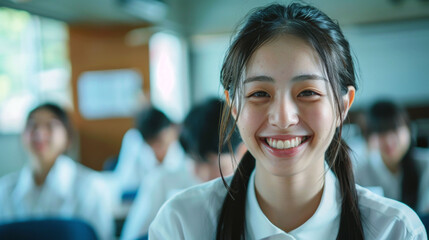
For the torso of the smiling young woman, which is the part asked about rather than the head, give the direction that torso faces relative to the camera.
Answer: toward the camera

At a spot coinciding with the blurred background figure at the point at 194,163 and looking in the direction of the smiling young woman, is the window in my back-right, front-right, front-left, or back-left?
back-right

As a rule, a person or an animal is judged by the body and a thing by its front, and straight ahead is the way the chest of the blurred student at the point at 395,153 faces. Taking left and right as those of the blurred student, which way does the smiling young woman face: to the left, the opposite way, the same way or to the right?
the same way

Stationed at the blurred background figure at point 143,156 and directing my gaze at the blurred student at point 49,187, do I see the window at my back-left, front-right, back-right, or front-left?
back-right

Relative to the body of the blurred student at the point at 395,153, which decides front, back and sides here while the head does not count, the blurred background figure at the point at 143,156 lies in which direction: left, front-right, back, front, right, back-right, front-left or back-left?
right

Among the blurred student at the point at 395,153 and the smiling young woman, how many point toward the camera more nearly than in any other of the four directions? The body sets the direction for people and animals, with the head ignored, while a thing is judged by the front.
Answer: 2

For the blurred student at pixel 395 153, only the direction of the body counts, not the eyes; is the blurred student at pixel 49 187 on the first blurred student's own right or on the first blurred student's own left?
on the first blurred student's own right

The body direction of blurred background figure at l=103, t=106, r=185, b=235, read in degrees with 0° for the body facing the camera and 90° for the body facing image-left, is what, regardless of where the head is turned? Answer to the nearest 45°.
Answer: approximately 315°

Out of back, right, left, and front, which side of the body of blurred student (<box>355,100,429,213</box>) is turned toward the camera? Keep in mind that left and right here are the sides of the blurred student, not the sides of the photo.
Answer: front

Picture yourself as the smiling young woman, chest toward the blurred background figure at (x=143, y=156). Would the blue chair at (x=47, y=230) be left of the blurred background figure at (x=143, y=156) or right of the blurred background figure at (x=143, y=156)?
left

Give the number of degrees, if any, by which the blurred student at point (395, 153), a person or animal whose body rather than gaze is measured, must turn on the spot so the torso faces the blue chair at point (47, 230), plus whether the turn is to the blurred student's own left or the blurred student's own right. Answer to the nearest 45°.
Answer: approximately 45° to the blurred student's own right
